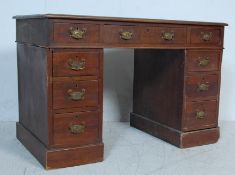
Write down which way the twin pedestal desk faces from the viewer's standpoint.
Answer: facing the viewer and to the right of the viewer
